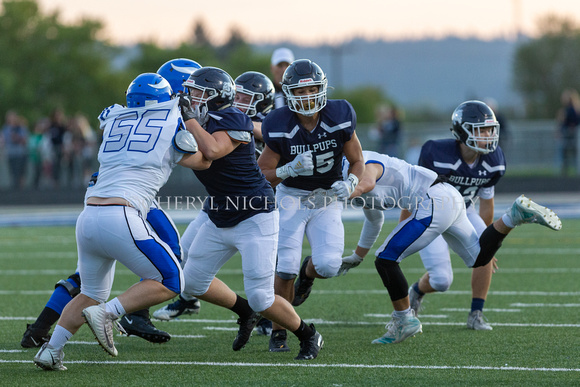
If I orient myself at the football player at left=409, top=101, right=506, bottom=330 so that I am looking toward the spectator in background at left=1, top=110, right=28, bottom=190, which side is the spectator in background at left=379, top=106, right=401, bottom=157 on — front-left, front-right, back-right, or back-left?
front-right

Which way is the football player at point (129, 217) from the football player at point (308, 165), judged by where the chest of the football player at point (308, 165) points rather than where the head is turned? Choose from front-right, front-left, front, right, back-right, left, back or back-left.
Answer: front-right

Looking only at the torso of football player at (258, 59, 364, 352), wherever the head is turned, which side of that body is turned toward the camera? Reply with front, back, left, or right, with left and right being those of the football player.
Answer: front

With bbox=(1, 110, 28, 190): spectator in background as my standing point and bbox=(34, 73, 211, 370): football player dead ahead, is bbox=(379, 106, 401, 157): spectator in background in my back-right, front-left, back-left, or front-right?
front-left

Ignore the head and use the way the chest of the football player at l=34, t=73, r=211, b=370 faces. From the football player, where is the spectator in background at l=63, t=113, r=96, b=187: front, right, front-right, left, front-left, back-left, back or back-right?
front-left

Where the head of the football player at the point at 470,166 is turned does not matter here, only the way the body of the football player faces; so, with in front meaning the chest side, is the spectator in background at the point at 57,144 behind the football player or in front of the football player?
behind

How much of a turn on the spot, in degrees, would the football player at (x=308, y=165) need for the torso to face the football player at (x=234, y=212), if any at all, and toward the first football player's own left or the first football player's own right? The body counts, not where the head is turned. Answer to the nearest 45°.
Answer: approximately 45° to the first football player's own right

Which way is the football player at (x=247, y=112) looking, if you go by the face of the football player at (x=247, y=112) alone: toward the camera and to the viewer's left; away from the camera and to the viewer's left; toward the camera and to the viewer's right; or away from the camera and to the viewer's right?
toward the camera and to the viewer's left

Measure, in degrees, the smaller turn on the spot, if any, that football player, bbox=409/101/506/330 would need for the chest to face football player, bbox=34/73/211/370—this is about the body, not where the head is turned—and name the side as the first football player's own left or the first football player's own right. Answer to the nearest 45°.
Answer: approximately 90° to the first football player's own right

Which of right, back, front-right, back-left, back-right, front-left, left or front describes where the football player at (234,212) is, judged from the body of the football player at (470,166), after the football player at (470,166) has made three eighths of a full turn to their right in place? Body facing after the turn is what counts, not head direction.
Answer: front-left

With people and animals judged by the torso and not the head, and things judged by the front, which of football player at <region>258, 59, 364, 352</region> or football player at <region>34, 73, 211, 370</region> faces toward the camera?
football player at <region>258, 59, 364, 352</region>

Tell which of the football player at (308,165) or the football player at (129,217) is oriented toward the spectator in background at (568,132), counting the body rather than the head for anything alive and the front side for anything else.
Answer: the football player at (129,217)
